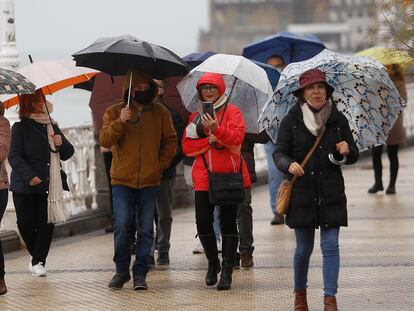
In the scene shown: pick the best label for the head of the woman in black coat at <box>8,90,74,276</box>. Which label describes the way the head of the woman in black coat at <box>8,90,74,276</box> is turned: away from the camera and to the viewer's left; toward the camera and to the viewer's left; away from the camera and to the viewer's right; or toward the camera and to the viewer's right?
toward the camera and to the viewer's right

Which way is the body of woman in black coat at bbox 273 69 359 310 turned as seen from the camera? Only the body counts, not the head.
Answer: toward the camera

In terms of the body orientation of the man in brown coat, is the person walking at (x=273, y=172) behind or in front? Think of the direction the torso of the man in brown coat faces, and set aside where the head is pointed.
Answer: behind

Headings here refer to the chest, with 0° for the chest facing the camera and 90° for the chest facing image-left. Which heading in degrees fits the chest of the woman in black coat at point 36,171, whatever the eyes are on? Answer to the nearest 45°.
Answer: approximately 315°

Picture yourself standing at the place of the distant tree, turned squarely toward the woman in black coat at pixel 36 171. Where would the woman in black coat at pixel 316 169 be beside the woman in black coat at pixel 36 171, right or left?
left

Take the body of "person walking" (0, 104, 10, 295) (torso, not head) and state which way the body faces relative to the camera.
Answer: toward the camera

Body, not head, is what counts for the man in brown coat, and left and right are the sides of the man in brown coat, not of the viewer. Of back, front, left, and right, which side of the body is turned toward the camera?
front
